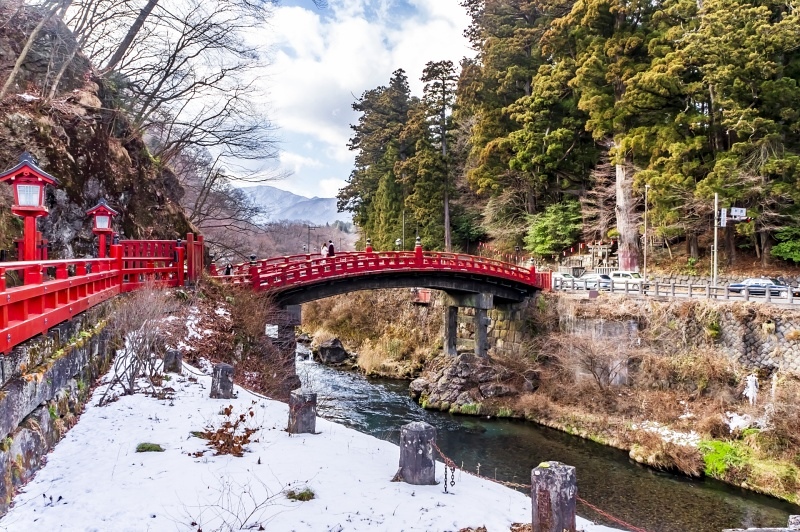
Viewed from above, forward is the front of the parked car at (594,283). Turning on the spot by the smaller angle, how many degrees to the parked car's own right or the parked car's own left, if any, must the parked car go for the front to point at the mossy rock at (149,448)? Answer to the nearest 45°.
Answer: approximately 45° to the parked car's own right

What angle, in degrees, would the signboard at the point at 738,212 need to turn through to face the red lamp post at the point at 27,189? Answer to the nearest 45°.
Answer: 0° — it already faces it

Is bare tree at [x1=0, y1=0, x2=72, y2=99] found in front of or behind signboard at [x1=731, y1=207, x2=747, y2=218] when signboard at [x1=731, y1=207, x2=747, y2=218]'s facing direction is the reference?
in front

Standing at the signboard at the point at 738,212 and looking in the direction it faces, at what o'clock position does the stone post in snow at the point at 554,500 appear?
The stone post in snow is roughly at 12 o'clock from the signboard.

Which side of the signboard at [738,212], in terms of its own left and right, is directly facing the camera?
front

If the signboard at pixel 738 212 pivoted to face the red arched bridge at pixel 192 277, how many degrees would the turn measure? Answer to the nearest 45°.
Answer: approximately 45° to its right

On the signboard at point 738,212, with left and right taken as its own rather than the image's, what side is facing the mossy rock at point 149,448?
front

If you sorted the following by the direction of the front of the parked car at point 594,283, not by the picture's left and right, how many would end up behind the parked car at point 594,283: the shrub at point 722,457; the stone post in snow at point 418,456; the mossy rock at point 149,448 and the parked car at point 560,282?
1

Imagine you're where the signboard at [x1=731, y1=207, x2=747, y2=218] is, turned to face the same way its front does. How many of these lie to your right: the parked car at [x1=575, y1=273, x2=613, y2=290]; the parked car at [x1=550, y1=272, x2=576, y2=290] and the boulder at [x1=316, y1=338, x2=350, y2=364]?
3

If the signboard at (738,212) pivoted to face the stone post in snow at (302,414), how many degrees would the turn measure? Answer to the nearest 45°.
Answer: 0° — it already faces it

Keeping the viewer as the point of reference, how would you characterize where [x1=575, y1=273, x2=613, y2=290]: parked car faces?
facing the viewer and to the right of the viewer
